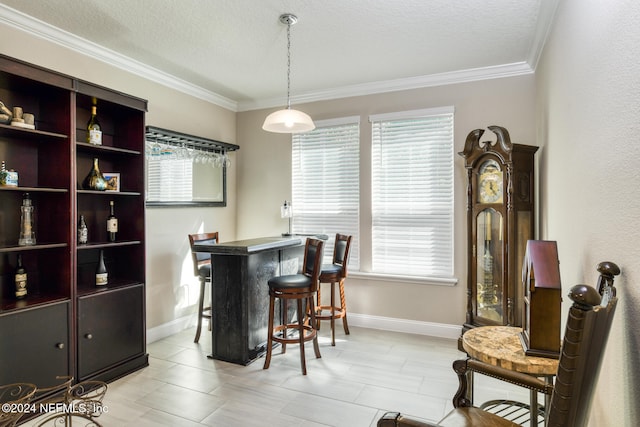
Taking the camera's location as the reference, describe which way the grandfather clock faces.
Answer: facing the viewer and to the left of the viewer

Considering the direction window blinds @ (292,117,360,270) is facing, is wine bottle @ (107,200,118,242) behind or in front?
in front

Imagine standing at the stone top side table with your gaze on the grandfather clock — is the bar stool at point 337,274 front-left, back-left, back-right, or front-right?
front-left

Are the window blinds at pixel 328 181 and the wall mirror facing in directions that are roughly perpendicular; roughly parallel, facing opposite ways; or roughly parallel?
roughly perpendicular

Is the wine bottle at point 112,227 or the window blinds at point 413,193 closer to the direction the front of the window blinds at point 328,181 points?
the wine bottle

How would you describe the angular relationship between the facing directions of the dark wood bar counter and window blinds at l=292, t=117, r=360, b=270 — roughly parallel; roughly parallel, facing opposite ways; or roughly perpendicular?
roughly perpendicular

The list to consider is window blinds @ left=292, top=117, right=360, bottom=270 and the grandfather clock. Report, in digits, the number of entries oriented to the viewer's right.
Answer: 0

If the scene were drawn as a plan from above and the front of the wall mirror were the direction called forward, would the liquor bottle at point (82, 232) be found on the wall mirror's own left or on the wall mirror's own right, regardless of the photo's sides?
on the wall mirror's own right

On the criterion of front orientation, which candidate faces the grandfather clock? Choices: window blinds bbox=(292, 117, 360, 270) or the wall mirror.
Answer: the wall mirror

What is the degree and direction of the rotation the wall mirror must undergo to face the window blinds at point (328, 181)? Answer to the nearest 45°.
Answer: approximately 45° to its left

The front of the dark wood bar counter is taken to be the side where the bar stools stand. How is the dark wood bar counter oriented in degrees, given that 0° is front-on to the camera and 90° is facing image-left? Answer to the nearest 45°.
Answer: approximately 315°

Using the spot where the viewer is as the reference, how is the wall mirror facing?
facing the viewer and to the right of the viewer

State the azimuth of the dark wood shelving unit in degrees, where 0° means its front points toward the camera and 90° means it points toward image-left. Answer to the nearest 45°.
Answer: approximately 315°

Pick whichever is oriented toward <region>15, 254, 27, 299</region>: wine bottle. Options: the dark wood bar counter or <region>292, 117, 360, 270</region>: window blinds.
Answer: the window blinds

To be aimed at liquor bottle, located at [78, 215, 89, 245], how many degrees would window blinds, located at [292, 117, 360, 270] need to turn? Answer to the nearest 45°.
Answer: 0° — it already faces it

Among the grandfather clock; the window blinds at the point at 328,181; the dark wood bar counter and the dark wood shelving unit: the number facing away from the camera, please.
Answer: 0

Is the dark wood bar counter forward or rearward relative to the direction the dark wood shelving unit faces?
forward
